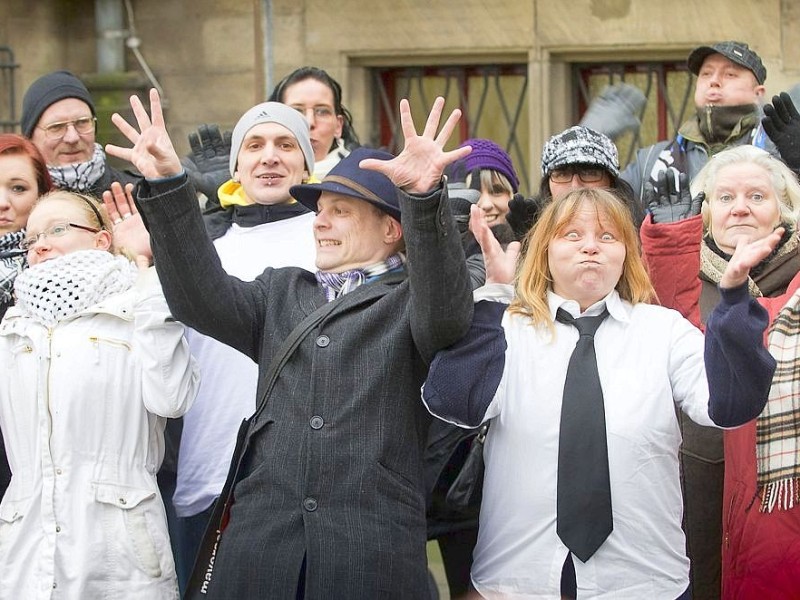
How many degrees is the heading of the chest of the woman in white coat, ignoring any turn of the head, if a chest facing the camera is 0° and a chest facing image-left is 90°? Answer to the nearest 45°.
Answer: approximately 45°

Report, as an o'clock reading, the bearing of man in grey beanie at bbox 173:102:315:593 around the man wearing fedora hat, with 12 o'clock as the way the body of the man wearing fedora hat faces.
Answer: The man in grey beanie is roughly at 4 o'clock from the man wearing fedora hat.

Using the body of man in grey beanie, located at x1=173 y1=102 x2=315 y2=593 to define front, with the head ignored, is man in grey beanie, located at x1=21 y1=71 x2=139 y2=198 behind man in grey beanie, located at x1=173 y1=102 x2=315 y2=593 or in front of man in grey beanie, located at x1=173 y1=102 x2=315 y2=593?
behind

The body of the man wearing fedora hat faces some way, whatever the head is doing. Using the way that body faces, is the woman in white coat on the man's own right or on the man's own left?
on the man's own right

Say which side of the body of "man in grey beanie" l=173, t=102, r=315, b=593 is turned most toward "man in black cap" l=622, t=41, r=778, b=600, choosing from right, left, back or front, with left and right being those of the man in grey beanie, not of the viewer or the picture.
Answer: left

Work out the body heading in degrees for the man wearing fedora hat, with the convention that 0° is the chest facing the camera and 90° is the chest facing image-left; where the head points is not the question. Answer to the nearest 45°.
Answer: approximately 45°

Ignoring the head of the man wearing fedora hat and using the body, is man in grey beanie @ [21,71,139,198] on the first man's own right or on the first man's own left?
on the first man's own right

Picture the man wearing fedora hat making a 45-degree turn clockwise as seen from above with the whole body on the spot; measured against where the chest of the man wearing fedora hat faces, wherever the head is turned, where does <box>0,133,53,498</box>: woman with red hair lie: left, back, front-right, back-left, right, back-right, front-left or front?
front-right
